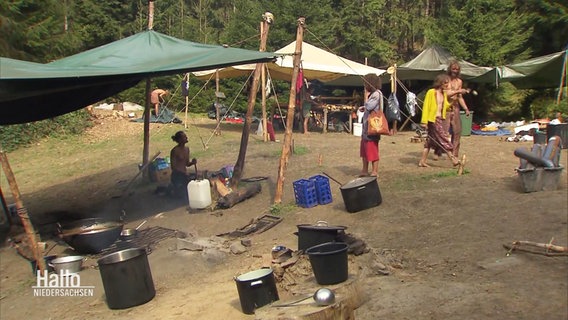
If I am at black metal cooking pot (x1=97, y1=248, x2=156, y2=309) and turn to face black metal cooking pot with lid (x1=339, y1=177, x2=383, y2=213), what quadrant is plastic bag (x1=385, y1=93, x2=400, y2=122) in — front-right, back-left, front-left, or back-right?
front-left

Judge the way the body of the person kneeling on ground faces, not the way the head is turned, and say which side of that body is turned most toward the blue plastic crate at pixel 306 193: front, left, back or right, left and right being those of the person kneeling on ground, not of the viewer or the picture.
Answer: front

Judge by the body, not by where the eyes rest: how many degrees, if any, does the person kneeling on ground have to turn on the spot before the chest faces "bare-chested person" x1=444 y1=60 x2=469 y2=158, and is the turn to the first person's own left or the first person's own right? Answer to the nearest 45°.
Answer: approximately 45° to the first person's own left

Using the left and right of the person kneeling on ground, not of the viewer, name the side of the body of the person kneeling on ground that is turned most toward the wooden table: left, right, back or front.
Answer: left

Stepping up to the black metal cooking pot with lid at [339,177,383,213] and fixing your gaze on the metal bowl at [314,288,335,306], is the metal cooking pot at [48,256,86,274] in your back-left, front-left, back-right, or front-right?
front-right

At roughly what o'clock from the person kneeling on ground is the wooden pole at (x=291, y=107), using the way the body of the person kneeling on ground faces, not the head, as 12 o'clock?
The wooden pole is roughly at 12 o'clock from the person kneeling on ground.

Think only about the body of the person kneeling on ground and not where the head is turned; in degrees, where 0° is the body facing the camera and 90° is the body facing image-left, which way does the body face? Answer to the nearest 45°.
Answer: approximately 315°

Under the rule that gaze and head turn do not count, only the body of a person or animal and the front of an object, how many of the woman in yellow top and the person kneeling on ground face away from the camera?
0

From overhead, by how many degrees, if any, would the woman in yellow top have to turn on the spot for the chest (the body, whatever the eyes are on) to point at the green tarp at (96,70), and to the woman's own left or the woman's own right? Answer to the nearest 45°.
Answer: approximately 90° to the woman's own right

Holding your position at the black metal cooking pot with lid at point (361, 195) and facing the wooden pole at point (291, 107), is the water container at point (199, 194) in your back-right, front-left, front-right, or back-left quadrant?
front-left
